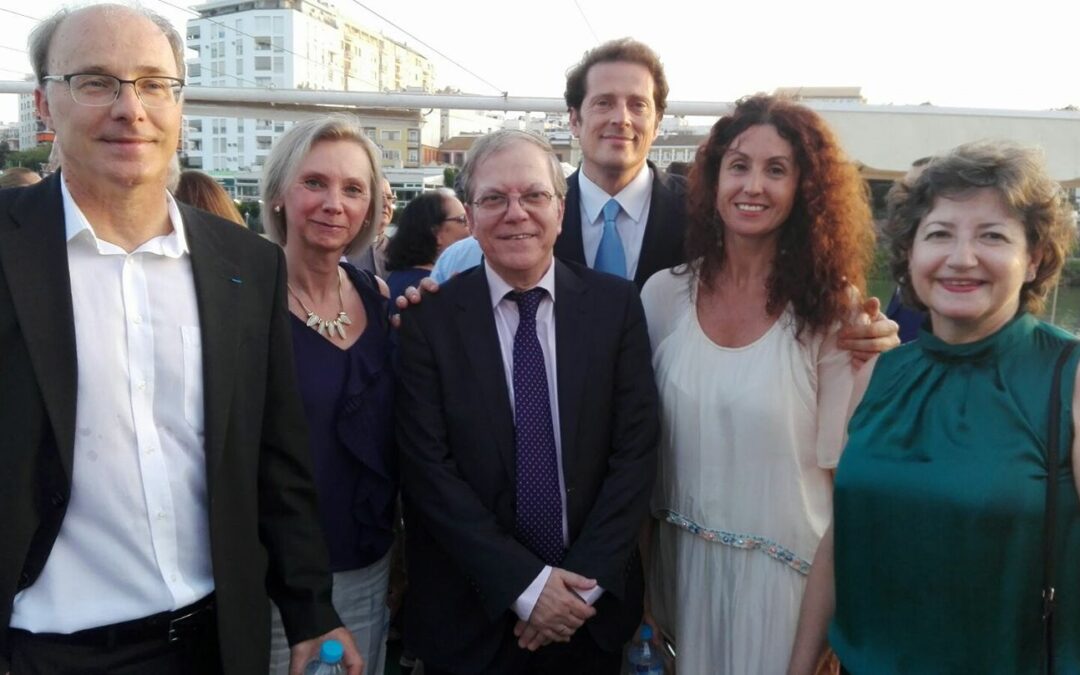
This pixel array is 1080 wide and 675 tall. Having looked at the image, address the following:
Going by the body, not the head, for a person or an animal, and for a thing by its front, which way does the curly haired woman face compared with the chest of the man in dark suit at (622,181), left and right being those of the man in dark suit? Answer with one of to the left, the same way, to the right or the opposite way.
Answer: the same way

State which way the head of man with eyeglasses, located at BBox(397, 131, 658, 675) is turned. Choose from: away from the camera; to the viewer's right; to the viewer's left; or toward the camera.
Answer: toward the camera

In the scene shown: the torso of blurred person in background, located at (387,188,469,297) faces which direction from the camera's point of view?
to the viewer's right

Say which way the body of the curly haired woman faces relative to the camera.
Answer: toward the camera

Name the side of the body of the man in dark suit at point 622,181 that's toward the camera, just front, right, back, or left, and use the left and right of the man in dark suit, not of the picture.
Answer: front

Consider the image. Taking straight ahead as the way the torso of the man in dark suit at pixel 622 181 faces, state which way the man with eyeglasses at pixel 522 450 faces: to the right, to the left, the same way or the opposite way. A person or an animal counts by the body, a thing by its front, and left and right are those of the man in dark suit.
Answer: the same way

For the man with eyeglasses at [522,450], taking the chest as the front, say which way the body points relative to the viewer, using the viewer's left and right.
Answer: facing the viewer

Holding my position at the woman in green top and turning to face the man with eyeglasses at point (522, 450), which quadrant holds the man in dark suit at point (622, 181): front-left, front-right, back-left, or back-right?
front-right

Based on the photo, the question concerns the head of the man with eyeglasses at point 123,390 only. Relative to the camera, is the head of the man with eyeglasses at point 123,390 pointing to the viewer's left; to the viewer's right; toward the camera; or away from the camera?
toward the camera

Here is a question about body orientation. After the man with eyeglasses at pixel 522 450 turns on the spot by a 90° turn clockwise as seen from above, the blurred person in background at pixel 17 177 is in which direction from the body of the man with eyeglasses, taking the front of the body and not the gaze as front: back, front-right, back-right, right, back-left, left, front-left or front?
front-right

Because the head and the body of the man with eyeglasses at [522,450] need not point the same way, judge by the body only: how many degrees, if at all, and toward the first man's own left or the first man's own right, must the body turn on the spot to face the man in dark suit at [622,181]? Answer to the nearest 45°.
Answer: approximately 180°

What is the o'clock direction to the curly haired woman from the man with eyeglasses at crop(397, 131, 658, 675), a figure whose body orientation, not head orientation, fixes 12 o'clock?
The curly haired woman is roughly at 9 o'clock from the man with eyeglasses.

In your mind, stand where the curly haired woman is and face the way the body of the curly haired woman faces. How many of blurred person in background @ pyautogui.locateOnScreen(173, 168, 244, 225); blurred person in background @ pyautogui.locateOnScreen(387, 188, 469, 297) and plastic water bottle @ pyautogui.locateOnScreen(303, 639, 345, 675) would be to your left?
0

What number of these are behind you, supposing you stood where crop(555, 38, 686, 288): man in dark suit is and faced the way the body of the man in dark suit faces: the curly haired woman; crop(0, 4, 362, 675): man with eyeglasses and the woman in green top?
0

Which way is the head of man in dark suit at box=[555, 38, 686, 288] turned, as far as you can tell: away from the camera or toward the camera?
toward the camera

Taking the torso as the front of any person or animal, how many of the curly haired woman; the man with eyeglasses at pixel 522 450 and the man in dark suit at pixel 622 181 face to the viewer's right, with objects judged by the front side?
0

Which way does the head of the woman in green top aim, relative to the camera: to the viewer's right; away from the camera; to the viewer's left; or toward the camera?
toward the camera

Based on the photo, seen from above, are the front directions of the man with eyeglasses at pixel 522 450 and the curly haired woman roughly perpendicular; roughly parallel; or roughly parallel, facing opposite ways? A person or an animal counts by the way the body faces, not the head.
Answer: roughly parallel
